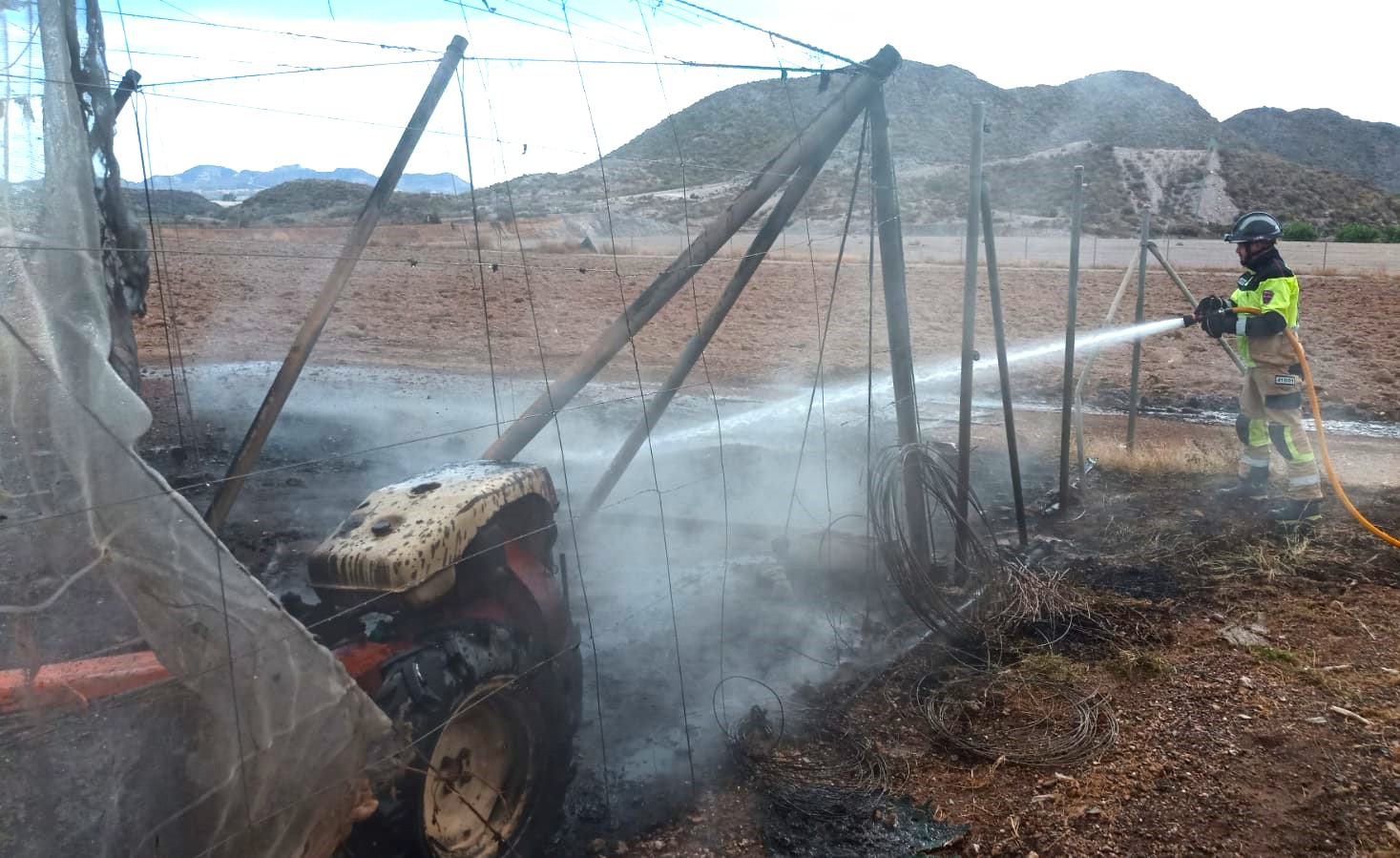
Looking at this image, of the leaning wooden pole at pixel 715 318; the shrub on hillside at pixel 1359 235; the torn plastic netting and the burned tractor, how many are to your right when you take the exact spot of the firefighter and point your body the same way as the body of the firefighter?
1

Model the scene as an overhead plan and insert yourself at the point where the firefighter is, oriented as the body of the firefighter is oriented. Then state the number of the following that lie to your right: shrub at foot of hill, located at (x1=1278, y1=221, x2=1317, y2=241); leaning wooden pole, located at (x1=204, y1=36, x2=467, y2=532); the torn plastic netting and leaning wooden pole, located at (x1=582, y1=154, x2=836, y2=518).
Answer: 1

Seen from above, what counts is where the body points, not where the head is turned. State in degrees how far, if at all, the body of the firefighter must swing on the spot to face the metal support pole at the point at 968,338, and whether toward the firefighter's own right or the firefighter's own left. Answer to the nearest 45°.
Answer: approximately 45° to the firefighter's own left

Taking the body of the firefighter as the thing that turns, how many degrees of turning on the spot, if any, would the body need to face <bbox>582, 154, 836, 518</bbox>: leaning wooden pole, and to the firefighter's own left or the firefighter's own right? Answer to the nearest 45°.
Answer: approximately 45° to the firefighter's own left

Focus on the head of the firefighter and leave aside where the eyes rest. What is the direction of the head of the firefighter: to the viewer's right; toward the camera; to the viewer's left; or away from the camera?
to the viewer's left

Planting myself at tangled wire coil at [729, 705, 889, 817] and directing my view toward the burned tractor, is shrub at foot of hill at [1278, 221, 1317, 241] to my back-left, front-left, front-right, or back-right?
back-right

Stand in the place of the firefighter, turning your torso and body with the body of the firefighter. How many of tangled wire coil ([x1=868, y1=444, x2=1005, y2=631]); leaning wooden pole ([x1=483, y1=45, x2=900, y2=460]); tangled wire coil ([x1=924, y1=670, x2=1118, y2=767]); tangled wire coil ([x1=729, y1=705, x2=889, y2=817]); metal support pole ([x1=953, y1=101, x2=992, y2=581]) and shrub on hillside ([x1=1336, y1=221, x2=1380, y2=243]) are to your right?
1

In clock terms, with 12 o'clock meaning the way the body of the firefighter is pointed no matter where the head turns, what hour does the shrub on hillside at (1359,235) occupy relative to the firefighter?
The shrub on hillside is roughly at 3 o'clock from the firefighter.

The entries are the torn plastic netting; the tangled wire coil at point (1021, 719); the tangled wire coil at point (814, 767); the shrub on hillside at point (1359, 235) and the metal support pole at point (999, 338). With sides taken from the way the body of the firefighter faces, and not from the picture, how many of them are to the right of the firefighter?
1

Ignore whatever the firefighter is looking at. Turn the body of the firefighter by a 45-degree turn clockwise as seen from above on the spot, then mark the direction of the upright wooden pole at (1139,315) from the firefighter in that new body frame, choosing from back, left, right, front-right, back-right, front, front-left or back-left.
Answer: front

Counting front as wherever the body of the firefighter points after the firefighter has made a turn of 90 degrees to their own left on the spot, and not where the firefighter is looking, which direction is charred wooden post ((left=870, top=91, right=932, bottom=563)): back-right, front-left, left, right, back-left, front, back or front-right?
front-right

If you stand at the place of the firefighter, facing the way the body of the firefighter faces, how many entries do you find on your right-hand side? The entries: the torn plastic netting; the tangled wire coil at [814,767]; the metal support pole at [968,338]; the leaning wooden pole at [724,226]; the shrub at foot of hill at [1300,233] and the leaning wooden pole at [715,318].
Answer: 1

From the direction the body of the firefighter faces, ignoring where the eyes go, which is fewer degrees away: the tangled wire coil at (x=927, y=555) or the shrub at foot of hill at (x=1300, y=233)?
the tangled wire coil

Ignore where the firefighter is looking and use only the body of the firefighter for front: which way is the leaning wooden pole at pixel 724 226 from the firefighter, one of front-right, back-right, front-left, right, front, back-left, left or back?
front-left

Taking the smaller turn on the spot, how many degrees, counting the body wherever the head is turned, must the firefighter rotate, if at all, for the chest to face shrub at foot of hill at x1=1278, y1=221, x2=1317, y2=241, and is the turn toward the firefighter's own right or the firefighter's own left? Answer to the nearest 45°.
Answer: approximately 90° to the firefighter's own right

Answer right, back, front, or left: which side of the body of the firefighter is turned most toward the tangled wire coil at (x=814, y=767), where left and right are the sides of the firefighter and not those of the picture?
left

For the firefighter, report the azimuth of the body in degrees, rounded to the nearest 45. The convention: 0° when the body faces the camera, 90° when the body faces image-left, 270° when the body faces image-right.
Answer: approximately 90°

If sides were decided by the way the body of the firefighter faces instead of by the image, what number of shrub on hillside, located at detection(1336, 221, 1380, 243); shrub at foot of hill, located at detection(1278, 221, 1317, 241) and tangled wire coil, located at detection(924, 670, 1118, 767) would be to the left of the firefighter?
1
